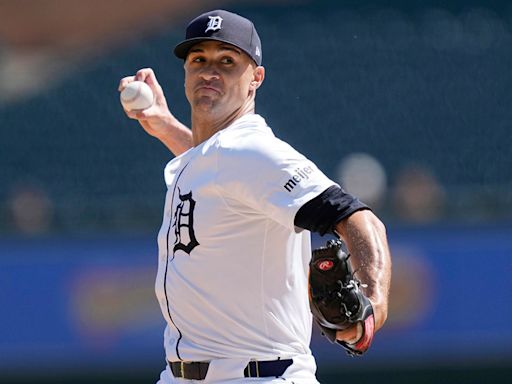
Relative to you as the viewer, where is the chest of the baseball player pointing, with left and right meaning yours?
facing the viewer and to the left of the viewer
